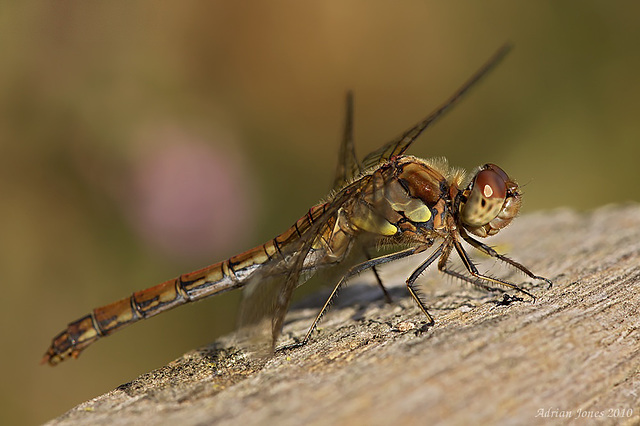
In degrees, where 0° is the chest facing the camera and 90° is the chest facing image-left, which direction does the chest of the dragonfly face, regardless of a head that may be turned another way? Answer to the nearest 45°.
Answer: approximately 270°
